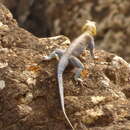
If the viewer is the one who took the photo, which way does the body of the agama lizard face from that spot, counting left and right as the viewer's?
facing away from the viewer and to the right of the viewer
